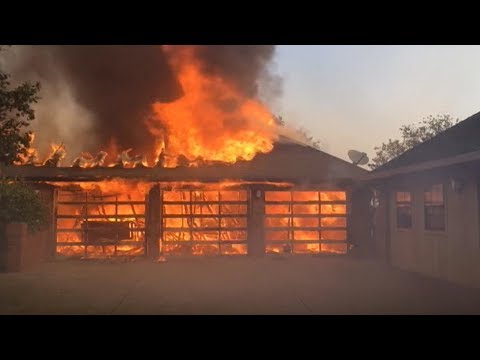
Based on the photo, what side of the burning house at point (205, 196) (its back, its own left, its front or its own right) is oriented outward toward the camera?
front

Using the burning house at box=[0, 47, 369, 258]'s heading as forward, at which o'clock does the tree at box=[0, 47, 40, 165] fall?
The tree is roughly at 2 o'clock from the burning house.

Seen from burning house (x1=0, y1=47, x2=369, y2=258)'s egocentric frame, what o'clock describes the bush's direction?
The bush is roughly at 2 o'clock from the burning house.
